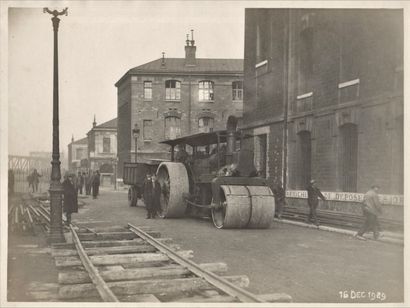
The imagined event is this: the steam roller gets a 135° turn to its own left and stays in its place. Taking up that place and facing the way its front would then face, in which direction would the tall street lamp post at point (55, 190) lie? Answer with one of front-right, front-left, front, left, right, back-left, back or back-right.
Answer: back-left

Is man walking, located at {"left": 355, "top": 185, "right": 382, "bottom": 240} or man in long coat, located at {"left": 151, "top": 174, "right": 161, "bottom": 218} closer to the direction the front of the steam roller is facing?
the man walking

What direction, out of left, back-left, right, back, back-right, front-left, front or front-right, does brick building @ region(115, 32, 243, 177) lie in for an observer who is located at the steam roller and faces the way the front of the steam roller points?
back-left

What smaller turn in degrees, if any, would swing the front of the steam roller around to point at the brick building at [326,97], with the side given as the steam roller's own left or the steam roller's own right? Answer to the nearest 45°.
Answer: approximately 90° to the steam roller's own left

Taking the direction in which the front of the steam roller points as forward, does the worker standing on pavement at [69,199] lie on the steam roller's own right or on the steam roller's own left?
on the steam roller's own right

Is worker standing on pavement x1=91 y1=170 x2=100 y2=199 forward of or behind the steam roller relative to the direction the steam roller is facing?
behind

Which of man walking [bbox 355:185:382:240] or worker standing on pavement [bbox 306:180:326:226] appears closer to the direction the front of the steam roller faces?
the man walking

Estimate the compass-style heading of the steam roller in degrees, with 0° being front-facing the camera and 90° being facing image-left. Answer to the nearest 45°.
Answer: approximately 315°
